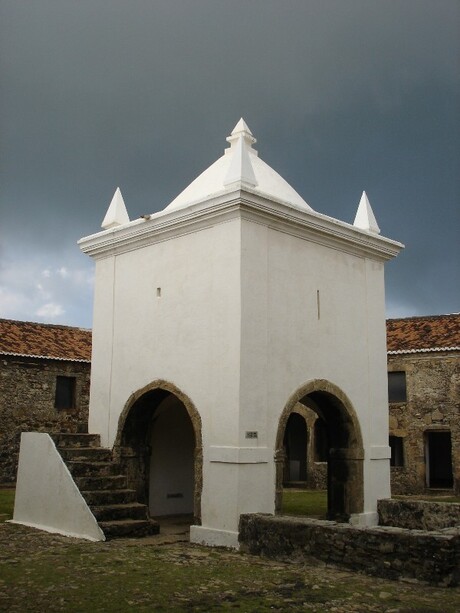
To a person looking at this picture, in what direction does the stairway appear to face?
facing the viewer and to the right of the viewer

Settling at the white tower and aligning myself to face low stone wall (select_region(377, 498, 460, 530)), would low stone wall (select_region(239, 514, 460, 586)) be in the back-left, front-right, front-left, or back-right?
front-right

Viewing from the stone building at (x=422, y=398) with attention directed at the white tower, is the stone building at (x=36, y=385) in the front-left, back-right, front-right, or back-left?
front-right

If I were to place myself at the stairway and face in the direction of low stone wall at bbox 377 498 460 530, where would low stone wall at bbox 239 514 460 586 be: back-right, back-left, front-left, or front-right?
front-right

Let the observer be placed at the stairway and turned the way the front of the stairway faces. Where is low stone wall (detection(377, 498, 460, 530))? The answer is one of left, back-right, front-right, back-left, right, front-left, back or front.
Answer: front-left

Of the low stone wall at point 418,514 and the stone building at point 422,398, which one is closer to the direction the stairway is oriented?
the low stone wall

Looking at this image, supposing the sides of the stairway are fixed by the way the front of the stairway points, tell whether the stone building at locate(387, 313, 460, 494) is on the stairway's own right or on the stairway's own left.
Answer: on the stairway's own left

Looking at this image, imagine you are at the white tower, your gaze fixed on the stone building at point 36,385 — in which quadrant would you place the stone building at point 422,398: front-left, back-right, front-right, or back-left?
front-right

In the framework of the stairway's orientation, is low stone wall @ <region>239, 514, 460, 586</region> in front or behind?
in front

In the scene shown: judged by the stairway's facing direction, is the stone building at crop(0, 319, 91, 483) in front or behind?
behind

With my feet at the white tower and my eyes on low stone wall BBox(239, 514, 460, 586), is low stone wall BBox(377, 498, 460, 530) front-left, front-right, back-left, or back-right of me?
front-left
